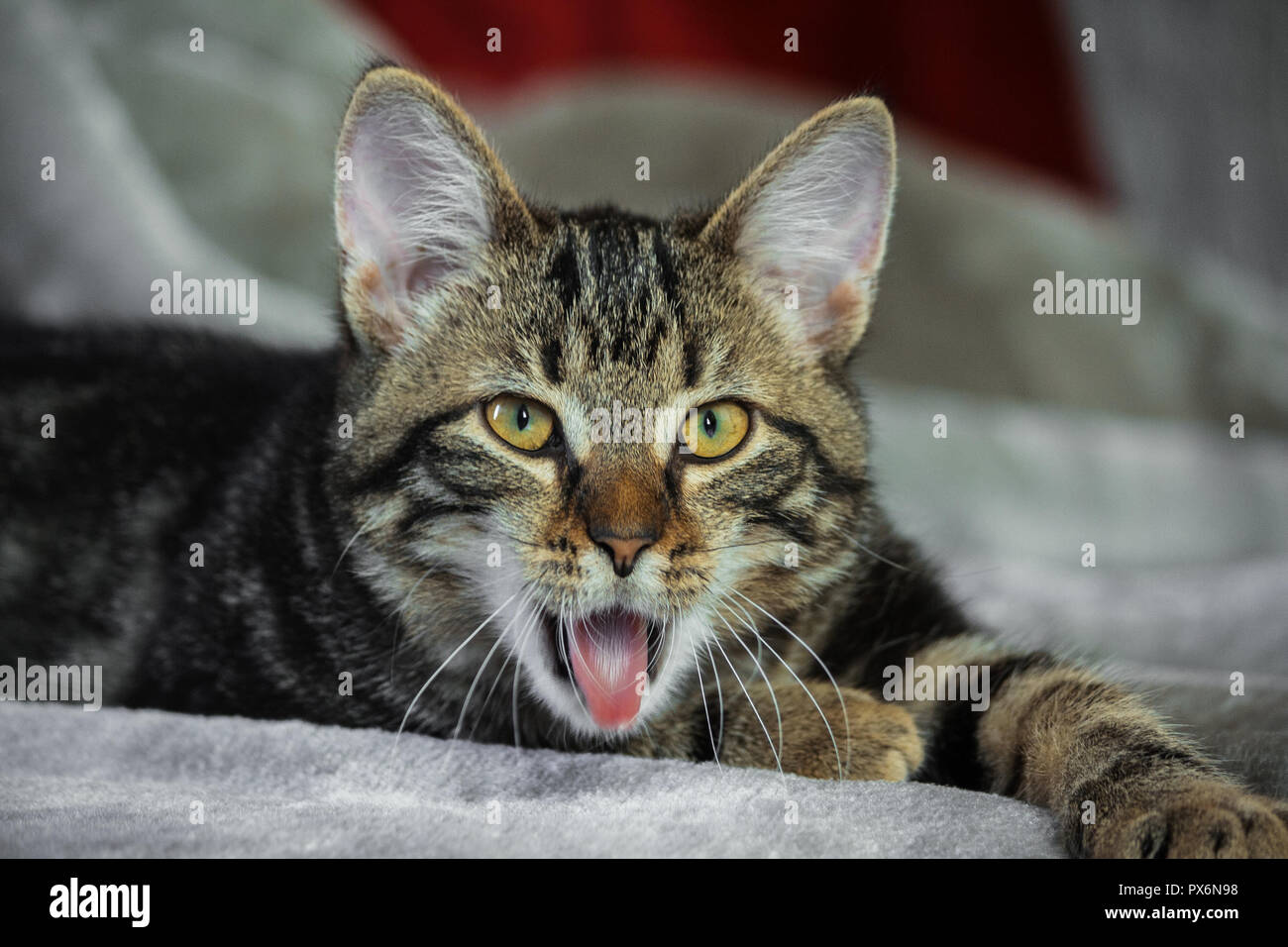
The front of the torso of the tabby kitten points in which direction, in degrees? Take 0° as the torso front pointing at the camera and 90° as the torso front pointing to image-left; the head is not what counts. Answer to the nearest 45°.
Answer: approximately 315°
